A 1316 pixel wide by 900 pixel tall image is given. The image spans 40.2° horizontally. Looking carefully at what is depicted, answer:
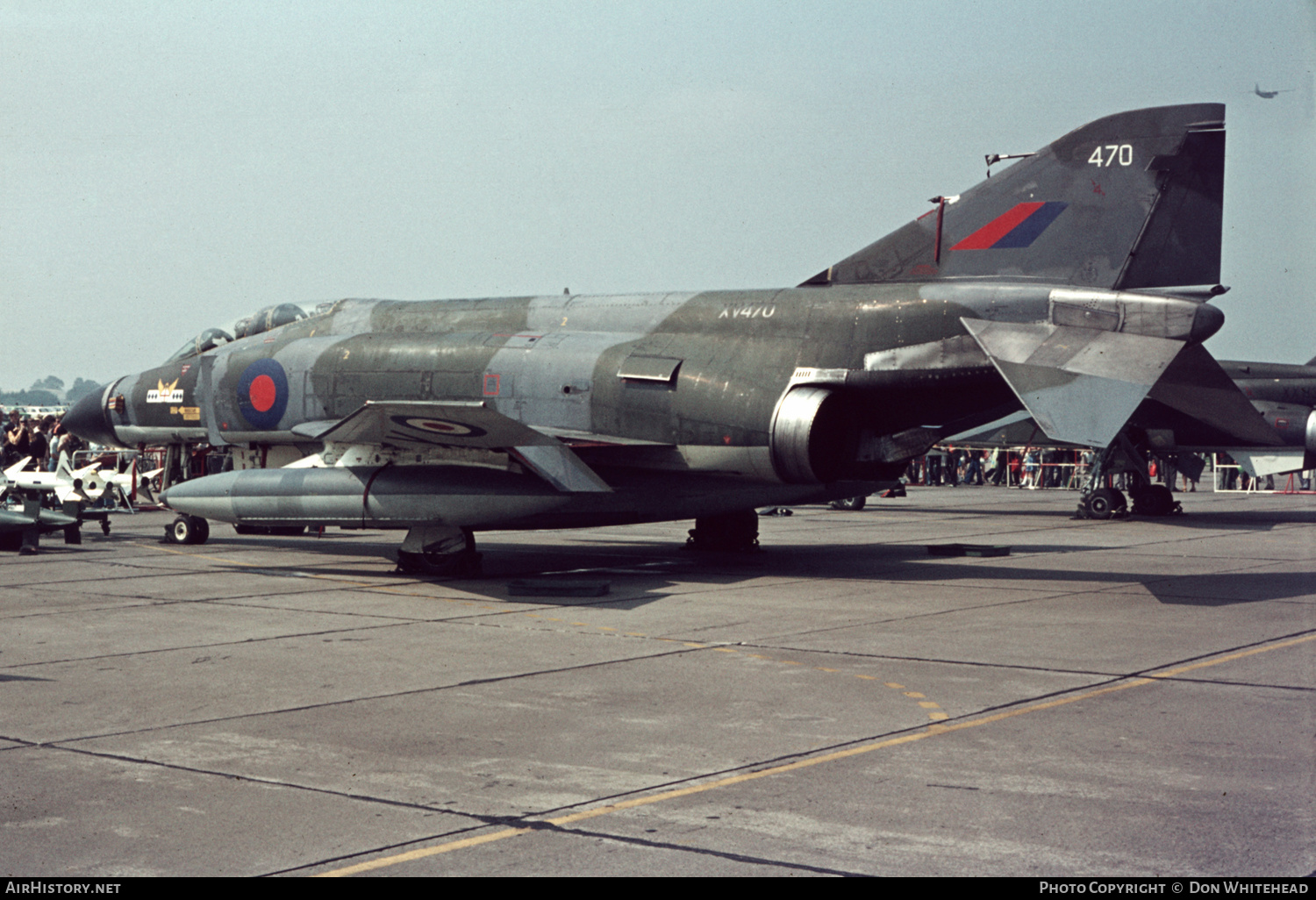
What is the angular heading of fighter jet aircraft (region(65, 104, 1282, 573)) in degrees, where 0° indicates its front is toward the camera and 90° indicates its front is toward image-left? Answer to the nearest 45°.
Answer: approximately 135°

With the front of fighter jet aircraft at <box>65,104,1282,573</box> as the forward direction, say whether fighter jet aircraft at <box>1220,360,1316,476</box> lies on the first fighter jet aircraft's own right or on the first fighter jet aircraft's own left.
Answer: on the first fighter jet aircraft's own right
